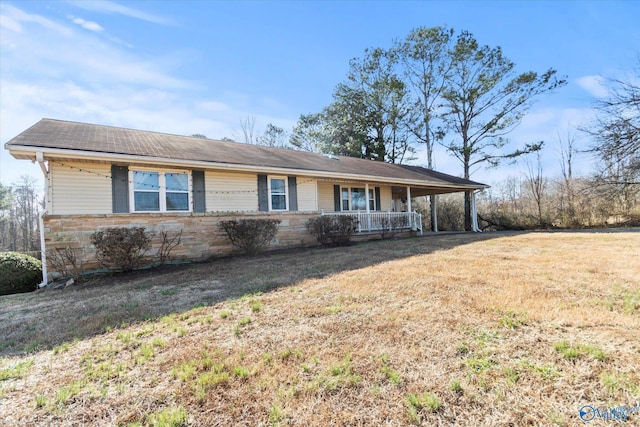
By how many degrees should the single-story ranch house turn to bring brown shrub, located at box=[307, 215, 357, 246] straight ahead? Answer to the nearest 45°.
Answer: approximately 45° to its left

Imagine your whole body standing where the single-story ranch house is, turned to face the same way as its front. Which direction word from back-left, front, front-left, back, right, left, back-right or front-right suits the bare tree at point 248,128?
back-left

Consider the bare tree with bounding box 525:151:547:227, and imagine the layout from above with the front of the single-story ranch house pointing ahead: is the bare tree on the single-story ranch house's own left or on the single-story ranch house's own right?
on the single-story ranch house's own left

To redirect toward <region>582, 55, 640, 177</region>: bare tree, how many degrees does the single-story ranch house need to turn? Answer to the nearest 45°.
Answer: approximately 45° to its left

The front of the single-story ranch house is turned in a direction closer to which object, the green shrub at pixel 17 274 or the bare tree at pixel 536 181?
the bare tree

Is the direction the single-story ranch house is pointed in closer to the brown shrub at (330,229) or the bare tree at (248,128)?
the brown shrub

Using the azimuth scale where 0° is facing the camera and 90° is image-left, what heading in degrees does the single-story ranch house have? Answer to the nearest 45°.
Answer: approximately 315°
